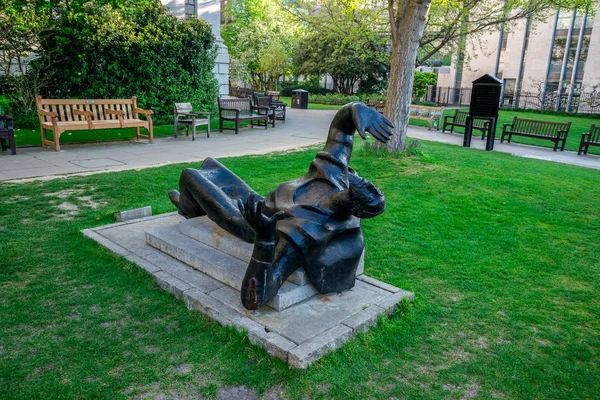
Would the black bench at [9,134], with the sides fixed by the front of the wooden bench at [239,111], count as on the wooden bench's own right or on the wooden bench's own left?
on the wooden bench's own right

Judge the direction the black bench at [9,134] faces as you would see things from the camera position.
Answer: facing the viewer and to the right of the viewer

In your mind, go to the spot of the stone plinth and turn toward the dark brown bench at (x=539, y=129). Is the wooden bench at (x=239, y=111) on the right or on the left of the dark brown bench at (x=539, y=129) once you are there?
left

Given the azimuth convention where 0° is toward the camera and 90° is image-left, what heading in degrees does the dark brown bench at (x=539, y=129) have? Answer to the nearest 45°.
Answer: approximately 45°

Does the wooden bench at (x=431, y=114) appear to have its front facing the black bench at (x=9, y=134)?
yes

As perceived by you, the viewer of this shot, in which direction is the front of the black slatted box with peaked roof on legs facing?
facing the viewer

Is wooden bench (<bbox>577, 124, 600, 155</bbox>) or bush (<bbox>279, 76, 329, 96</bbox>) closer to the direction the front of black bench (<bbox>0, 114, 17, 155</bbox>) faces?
the wooden bench

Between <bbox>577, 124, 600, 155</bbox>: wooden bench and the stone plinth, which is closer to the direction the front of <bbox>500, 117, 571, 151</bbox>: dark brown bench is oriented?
the stone plinth

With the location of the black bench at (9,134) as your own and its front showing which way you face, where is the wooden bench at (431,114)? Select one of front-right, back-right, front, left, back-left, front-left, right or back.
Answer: front-left

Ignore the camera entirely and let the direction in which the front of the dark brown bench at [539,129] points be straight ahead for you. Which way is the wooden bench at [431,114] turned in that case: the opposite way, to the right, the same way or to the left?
the same way

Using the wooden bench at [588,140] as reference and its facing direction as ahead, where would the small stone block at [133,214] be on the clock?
The small stone block is roughly at 11 o'clock from the wooden bench.

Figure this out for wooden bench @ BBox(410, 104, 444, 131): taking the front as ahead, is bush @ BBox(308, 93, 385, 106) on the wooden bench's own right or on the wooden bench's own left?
on the wooden bench's own right

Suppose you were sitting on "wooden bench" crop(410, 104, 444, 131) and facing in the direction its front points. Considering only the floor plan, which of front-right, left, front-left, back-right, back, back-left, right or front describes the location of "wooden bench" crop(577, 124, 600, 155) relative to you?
left

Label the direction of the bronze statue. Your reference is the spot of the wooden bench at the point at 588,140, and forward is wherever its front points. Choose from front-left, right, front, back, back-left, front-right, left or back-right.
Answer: front-left

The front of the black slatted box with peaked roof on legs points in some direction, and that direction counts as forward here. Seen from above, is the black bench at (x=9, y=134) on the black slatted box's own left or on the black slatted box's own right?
on the black slatted box's own right

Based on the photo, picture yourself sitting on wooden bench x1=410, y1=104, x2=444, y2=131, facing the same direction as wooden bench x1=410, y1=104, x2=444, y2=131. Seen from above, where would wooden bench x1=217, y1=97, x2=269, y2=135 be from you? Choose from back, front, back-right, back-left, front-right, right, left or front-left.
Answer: front
